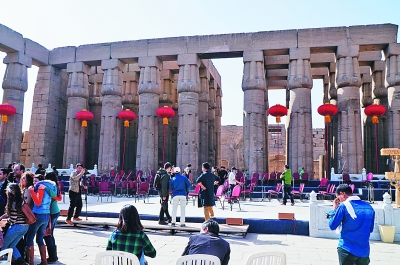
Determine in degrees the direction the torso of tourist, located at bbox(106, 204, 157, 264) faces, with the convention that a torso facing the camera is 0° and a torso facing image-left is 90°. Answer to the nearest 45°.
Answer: approximately 180°

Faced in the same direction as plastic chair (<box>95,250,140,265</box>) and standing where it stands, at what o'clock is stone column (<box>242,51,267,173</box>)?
The stone column is roughly at 1 o'clock from the plastic chair.

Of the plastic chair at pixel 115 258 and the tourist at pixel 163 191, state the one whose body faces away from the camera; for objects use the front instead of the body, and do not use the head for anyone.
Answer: the plastic chair

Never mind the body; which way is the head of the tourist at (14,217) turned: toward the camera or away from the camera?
away from the camera

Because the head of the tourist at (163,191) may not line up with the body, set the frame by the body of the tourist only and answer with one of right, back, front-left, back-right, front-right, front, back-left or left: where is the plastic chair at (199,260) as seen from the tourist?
right

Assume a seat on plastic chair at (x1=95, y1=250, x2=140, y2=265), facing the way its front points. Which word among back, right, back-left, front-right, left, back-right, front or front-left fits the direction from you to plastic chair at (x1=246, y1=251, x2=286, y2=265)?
right

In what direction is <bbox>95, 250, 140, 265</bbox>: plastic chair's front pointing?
away from the camera

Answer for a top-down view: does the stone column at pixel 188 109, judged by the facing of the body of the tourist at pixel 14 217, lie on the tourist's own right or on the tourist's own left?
on the tourist's own right
